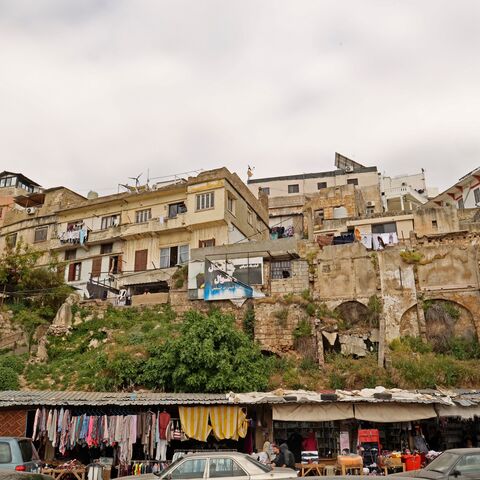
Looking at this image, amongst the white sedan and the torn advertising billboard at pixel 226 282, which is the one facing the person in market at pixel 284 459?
the torn advertising billboard

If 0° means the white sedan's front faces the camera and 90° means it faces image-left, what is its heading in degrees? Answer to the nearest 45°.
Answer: approximately 90°

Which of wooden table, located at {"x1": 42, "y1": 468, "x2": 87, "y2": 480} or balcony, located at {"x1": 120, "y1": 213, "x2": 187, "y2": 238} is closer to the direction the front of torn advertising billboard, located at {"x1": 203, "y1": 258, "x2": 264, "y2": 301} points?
the wooden table

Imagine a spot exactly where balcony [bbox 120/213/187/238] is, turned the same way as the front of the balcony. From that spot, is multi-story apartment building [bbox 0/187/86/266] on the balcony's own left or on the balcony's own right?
on the balcony's own right

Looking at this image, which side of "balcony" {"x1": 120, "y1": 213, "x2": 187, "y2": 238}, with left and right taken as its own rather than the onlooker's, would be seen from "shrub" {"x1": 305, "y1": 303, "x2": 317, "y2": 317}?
left

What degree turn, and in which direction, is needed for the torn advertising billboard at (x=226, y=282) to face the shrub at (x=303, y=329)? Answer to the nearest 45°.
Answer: approximately 45° to its left

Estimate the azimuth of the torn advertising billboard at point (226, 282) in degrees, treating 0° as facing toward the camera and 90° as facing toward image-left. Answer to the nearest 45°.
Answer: approximately 0°

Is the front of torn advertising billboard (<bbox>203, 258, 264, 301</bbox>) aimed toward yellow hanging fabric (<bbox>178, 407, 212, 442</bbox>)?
yes

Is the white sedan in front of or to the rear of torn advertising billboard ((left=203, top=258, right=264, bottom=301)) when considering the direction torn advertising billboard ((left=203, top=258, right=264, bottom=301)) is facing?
in front

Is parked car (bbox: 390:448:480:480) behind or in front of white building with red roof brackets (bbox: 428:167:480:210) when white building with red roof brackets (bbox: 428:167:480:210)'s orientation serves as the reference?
in front
